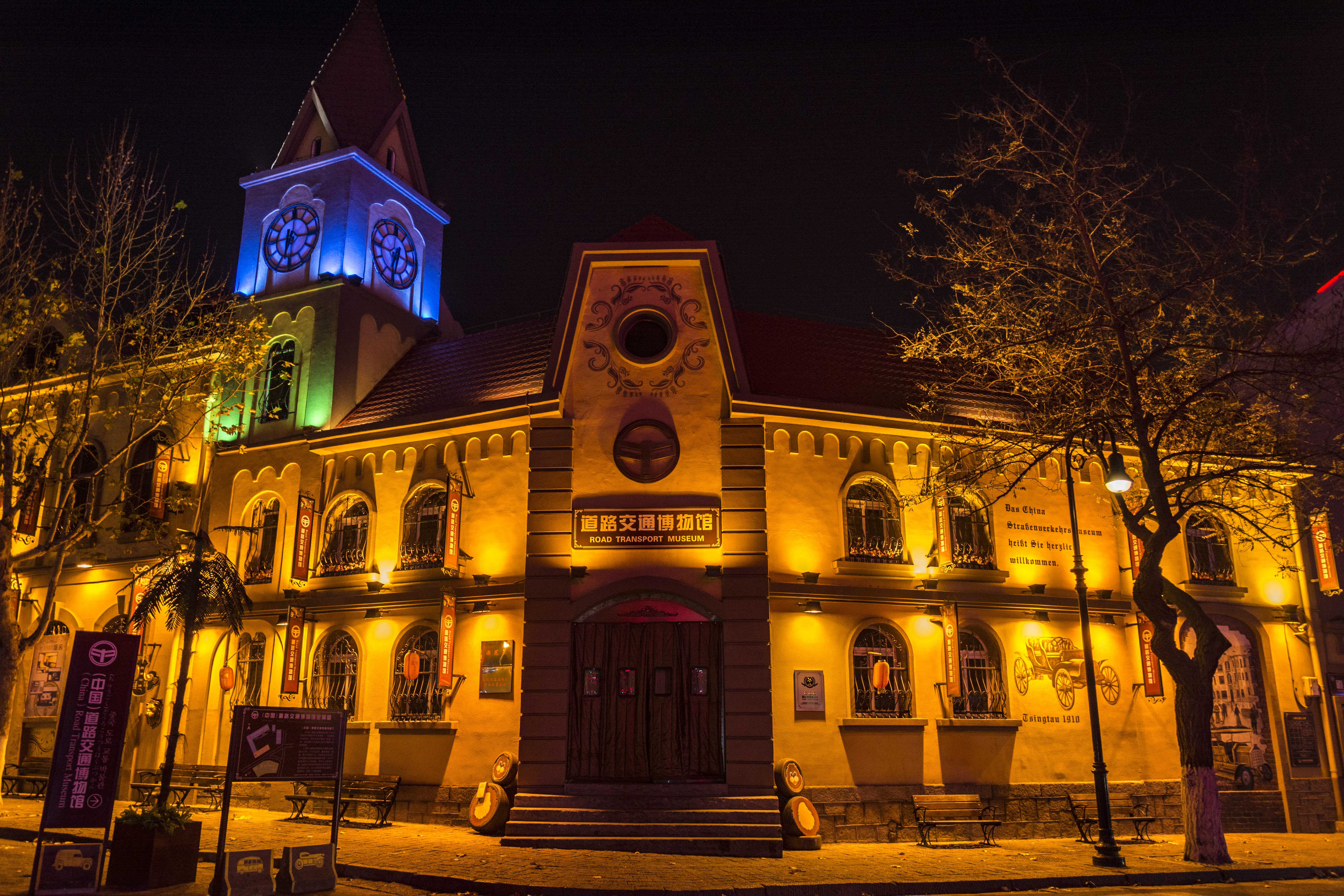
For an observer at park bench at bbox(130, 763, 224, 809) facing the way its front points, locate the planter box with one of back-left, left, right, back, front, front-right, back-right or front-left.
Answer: front-left

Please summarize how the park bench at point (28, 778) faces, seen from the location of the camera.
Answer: facing the viewer and to the left of the viewer

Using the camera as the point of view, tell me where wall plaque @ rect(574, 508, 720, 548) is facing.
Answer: facing the viewer

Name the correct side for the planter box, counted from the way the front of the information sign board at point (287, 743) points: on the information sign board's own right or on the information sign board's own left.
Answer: on the information sign board's own right

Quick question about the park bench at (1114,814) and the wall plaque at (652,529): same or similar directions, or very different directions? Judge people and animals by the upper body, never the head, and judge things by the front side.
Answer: same or similar directions

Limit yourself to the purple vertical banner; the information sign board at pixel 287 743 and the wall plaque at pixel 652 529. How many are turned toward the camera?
3

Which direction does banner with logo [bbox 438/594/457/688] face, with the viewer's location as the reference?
facing the viewer and to the right of the viewer

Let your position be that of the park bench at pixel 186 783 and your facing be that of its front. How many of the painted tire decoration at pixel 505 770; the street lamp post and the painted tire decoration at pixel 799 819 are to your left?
3

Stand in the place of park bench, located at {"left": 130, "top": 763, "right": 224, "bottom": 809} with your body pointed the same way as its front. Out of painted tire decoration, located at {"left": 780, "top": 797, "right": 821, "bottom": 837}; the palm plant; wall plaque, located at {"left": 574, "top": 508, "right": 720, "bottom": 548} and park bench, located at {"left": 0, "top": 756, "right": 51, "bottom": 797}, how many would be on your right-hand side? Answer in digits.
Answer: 1

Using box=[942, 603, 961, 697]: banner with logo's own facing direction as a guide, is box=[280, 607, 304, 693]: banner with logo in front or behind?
in front

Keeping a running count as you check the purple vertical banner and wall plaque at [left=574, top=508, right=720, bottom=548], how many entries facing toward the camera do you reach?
2

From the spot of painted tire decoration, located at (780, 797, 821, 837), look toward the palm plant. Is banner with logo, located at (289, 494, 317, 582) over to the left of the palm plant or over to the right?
right

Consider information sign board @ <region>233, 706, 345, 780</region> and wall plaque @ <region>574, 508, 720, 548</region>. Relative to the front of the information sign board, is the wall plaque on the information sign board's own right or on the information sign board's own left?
on the information sign board's own left

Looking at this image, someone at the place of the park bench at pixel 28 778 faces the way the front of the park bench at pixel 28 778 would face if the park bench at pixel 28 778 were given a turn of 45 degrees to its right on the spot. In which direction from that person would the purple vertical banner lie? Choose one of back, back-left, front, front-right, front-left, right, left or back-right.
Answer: left

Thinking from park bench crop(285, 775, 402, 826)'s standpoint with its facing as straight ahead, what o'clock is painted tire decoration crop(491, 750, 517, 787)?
The painted tire decoration is roughly at 9 o'clock from the park bench.

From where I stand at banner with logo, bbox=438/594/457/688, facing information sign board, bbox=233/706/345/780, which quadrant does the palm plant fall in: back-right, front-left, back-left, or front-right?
front-right
